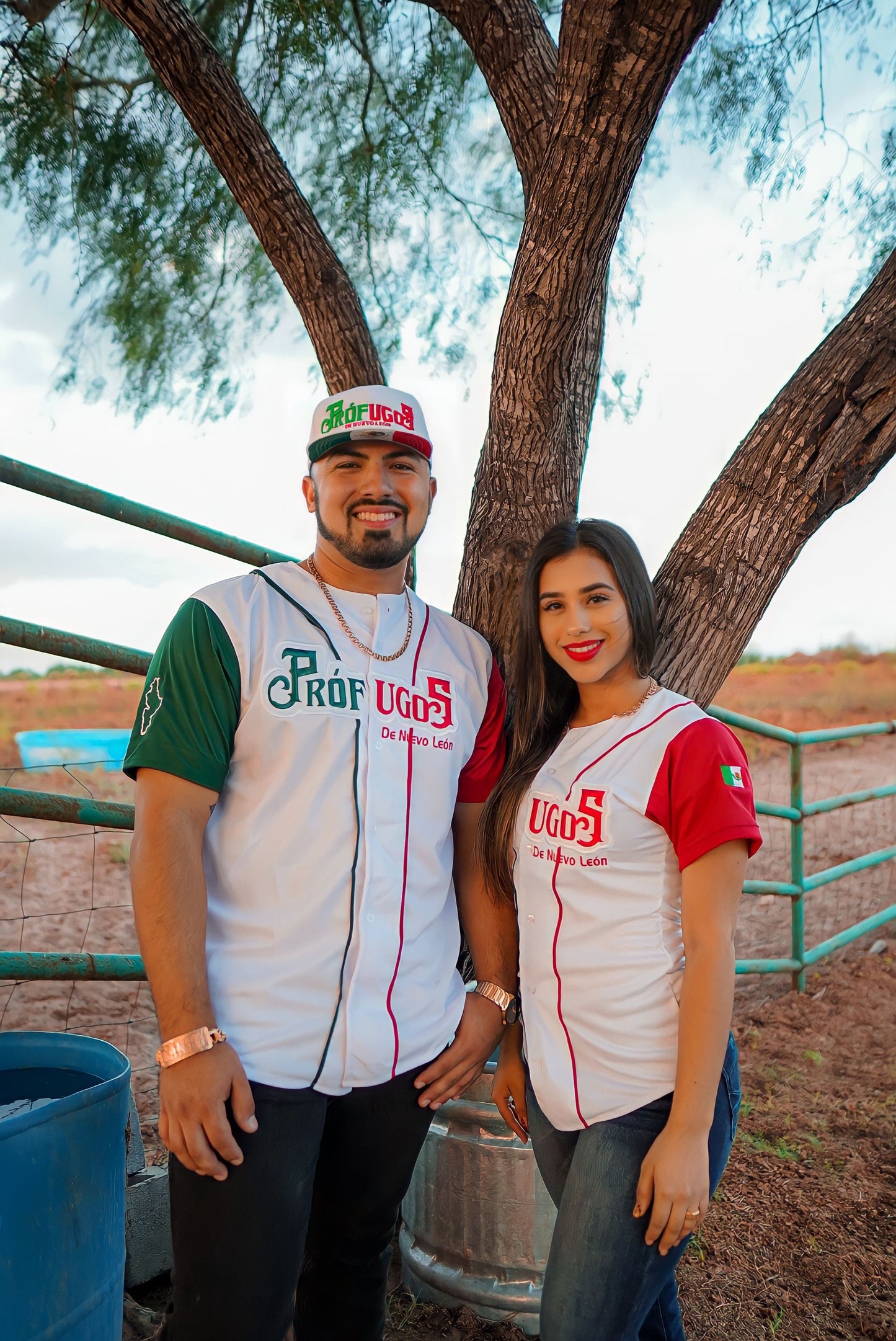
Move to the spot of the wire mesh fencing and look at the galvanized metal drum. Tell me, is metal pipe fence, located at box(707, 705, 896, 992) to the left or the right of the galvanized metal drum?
left

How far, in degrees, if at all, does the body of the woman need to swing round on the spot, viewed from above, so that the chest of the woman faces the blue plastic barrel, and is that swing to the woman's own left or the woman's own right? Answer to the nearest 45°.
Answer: approximately 45° to the woman's own right

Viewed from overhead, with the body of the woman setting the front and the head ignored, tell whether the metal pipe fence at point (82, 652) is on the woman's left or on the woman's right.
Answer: on the woman's right

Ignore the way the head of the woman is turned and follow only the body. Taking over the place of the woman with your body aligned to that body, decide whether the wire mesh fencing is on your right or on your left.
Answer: on your right

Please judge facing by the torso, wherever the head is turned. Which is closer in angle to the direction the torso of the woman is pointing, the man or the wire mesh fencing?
the man

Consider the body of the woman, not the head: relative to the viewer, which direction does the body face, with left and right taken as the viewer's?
facing the viewer and to the left of the viewer

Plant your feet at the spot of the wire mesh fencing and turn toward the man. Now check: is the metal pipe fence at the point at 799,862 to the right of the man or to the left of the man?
left
